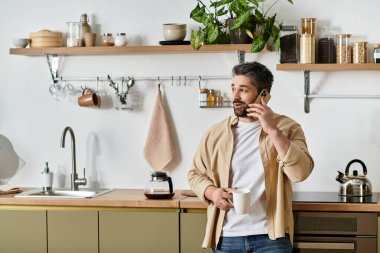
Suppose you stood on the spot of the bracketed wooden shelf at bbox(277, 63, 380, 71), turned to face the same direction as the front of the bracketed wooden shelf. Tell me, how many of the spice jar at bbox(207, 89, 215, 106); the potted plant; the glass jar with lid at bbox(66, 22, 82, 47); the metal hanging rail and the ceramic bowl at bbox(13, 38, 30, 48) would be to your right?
5

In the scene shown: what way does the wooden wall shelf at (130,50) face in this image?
toward the camera

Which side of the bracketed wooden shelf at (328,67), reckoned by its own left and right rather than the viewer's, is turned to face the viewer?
front

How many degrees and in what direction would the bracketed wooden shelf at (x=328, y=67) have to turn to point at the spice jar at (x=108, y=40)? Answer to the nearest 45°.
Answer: approximately 90° to its right

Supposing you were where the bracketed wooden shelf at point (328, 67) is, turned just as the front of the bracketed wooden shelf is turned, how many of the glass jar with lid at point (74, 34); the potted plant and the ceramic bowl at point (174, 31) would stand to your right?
3

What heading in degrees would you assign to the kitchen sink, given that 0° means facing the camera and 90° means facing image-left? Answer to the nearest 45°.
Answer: approximately 0°

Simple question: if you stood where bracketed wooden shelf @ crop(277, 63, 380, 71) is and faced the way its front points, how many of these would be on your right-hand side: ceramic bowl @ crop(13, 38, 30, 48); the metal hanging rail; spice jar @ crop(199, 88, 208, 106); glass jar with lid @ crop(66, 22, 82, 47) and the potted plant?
5

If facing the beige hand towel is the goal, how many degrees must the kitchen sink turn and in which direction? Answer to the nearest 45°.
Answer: approximately 90° to its left

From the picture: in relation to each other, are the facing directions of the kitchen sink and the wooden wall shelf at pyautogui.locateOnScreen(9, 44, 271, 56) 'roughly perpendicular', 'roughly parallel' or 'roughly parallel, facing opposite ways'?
roughly parallel

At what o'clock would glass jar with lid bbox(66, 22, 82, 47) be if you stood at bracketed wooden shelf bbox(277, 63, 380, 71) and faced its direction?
The glass jar with lid is roughly at 3 o'clock from the bracketed wooden shelf.

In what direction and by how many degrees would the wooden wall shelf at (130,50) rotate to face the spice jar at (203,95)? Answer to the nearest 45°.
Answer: approximately 90° to its left

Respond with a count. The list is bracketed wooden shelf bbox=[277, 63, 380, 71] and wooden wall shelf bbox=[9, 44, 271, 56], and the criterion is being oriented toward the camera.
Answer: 2

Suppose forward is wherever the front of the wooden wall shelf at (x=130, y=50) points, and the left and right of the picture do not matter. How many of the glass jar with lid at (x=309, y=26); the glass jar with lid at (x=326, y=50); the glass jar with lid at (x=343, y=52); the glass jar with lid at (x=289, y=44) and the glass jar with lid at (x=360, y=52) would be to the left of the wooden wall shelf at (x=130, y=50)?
5
